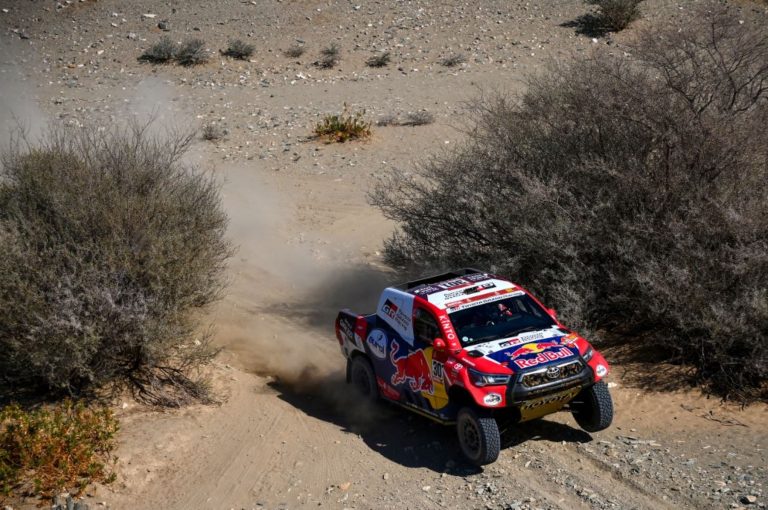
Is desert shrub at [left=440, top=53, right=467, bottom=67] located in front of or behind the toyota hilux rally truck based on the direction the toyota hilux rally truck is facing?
behind

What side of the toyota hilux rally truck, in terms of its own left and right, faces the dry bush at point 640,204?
left

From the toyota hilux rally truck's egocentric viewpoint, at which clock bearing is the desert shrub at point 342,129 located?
The desert shrub is roughly at 7 o'clock from the toyota hilux rally truck.

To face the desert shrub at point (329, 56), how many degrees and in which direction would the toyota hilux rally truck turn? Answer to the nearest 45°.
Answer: approximately 135° to its left

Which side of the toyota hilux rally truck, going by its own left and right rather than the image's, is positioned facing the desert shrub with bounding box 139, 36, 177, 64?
back

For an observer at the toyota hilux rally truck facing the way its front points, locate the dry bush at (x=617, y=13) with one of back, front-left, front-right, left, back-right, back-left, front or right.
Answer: back-left

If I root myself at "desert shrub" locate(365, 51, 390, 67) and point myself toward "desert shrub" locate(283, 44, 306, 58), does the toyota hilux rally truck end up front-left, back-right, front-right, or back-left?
back-left

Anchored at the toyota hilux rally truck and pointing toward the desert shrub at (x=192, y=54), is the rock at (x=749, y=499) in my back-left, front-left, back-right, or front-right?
back-right

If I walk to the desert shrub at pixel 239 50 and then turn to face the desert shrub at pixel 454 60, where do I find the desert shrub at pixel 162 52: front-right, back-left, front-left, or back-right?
back-right

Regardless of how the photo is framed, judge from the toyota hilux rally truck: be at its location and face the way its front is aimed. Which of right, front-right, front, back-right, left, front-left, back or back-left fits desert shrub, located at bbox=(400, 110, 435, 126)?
back-left

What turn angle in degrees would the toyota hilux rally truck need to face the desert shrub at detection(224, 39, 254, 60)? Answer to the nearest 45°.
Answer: approximately 180°

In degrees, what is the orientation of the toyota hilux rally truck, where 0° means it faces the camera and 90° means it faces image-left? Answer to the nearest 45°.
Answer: approximately 315°

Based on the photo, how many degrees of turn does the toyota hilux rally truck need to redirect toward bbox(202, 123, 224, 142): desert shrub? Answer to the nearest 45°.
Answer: approximately 180°
